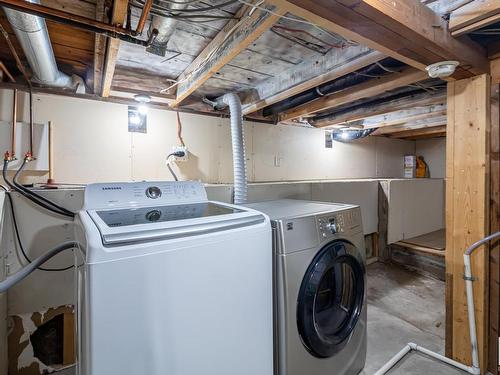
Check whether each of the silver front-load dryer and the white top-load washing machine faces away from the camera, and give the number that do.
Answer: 0

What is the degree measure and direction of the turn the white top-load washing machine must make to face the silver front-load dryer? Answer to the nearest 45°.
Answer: approximately 90° to its left

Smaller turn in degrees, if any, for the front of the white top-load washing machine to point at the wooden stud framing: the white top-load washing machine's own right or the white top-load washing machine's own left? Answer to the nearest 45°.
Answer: approximately 45° to the white top-load washing machine's own left

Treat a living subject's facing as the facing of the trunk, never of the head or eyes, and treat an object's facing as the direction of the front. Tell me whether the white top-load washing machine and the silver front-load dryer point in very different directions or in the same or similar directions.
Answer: same or similar directions

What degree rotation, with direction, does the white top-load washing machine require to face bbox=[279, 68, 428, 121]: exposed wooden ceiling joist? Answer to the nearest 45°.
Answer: approximately 90° to its left

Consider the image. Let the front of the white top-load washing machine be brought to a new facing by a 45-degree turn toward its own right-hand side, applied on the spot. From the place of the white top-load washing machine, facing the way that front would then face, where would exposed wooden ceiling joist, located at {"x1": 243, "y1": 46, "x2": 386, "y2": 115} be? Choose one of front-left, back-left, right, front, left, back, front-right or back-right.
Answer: back-left

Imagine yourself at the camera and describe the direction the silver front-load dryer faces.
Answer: facing the viewer and to the right of the viewer

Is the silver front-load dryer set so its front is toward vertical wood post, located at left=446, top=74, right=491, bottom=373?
no
